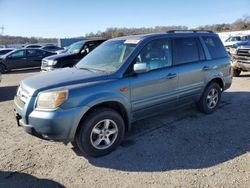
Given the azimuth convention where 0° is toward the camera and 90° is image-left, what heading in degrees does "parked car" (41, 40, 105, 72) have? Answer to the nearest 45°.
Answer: approximately 45°

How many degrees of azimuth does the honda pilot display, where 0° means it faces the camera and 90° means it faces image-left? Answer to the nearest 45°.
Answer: approximately 45°

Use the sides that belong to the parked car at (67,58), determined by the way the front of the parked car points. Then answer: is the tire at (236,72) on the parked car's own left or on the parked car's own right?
on the parked car's own left

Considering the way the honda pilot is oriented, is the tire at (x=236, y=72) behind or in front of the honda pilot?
behind

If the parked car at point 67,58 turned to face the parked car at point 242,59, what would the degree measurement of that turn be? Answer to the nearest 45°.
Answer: approximately 135° to its left

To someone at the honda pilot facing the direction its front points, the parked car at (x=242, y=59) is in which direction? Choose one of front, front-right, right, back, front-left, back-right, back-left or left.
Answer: back
